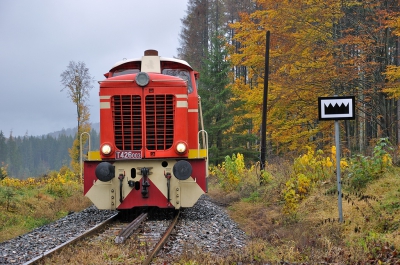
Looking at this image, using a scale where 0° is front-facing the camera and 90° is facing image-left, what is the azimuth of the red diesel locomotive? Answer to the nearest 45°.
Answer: approximately 0°

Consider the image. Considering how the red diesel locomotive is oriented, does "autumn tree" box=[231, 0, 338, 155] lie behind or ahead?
behind
